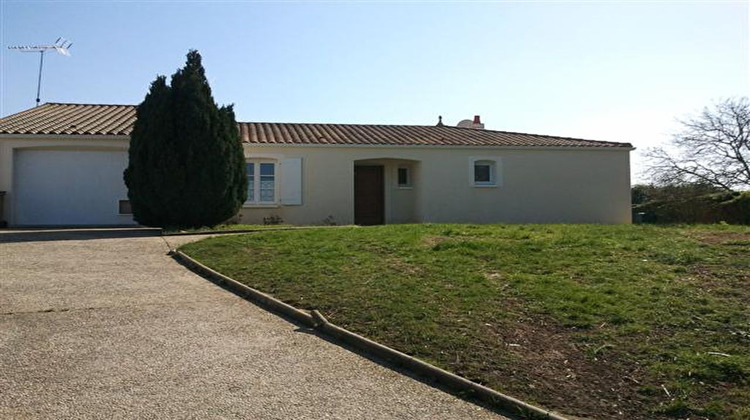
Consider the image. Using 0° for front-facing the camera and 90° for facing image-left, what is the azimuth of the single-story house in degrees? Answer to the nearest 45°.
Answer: approximately 0°

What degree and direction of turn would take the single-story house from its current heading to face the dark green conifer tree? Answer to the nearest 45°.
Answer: approximately 45° to its right

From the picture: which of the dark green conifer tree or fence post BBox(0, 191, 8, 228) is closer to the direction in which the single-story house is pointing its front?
the dark green conifer tree
